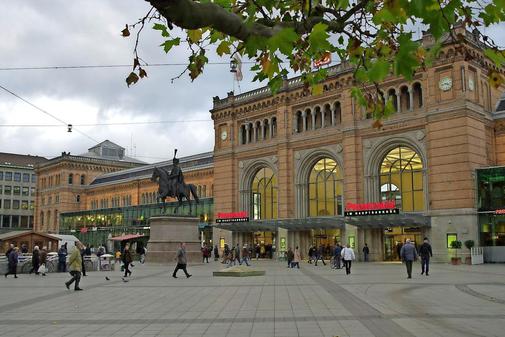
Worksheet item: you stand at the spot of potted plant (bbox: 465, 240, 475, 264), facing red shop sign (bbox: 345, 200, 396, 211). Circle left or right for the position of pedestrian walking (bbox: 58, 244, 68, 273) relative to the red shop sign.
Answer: left

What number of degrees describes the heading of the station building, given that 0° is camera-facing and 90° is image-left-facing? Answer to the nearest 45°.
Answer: approximately 45°

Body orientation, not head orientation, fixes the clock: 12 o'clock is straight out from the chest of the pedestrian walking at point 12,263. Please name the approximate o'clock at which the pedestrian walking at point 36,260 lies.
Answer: the pedestrian walking at point 36,260 is roughly at 10 o'clock from the pedestrian walking at point 12,263.

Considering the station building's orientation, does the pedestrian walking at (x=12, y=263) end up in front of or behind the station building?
in front
